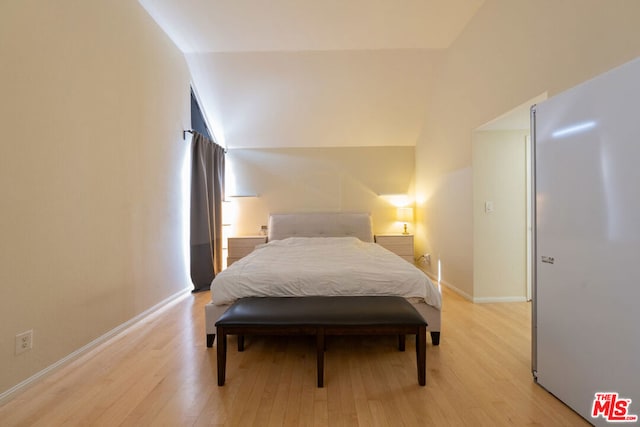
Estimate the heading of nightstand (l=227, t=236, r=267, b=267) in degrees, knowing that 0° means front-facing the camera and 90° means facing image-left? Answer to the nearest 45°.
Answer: approximately 0°

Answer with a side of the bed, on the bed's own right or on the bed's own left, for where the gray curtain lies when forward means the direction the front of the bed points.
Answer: on the bed's own right

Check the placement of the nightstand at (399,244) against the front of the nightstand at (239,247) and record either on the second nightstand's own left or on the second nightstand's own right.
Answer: on the second nightstand's own left

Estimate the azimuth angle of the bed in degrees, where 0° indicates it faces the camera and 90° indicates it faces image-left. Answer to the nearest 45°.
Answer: approximately 0°

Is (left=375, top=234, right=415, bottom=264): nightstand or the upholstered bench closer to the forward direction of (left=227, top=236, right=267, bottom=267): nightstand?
the upholstered bench

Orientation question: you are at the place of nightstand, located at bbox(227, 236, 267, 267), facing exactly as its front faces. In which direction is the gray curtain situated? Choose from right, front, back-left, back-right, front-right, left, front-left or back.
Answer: front-right

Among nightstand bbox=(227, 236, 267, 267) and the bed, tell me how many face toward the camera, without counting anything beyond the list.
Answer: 2

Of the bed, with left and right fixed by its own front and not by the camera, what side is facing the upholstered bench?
front

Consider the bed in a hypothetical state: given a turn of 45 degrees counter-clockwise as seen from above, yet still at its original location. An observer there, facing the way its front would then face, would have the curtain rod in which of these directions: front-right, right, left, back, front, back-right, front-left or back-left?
back

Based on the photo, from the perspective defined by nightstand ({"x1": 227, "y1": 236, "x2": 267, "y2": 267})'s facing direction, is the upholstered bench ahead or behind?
ahead

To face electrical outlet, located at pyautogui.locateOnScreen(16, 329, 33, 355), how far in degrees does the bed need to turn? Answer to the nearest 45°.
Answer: approximately 90° to its right
